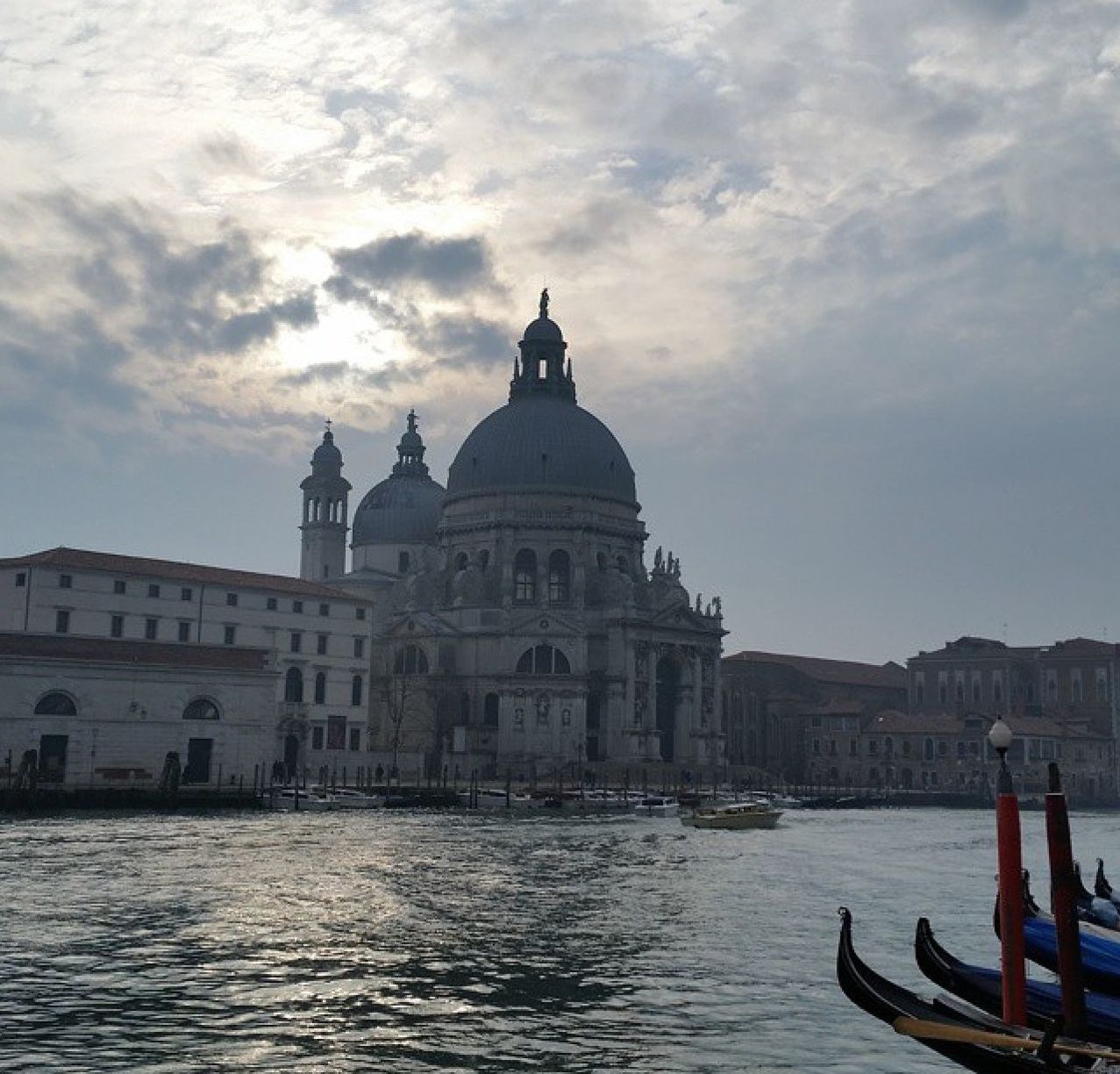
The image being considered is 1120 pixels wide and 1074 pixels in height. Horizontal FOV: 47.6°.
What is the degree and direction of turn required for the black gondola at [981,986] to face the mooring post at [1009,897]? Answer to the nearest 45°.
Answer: approximately 45° to its right

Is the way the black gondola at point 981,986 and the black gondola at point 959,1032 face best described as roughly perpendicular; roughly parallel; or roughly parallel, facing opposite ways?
roughly parallel
